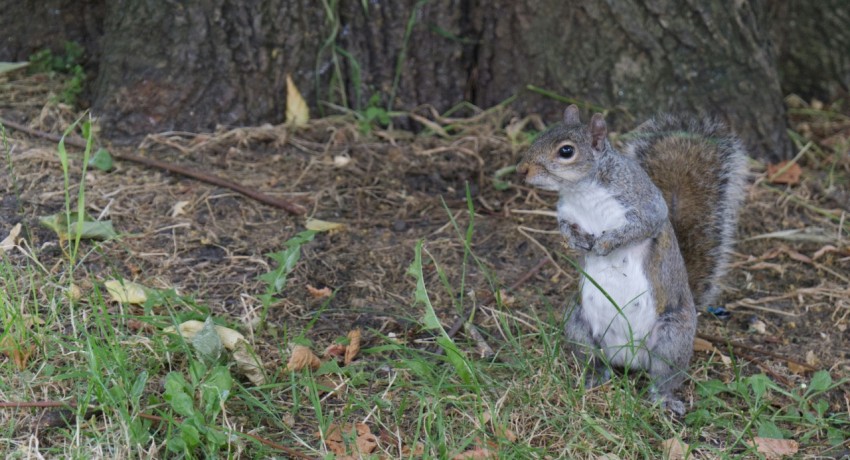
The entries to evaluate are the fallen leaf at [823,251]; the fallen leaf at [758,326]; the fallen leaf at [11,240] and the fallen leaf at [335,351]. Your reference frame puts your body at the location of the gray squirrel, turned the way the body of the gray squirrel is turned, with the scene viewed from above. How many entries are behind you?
2

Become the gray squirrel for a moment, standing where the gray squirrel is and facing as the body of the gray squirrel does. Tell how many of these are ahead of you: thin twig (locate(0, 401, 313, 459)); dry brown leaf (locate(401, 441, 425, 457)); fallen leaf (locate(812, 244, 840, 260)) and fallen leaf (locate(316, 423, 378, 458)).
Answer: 3

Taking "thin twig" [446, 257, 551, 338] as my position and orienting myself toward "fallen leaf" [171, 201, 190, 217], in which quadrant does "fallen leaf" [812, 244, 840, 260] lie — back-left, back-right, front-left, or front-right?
back-right

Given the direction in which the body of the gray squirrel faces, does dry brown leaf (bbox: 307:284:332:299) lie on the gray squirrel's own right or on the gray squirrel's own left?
on the gray squirrel's own right

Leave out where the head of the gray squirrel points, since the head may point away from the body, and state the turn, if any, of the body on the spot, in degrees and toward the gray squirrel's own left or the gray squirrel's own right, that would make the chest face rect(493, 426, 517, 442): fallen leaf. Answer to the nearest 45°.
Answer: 0° — it already faces it

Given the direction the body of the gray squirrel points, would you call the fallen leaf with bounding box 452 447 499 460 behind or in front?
in front

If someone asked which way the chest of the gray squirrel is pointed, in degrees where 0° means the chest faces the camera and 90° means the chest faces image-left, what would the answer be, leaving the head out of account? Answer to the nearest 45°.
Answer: approximately 45°

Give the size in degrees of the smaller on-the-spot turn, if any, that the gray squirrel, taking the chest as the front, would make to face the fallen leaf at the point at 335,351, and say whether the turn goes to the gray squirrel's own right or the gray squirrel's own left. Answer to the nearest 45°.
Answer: approximately 45° to the gray squirrel's own right

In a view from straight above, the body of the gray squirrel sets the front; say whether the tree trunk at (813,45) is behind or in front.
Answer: behind

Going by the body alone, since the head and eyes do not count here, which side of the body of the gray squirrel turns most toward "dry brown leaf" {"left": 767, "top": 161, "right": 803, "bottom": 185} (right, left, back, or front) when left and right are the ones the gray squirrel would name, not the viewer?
back
